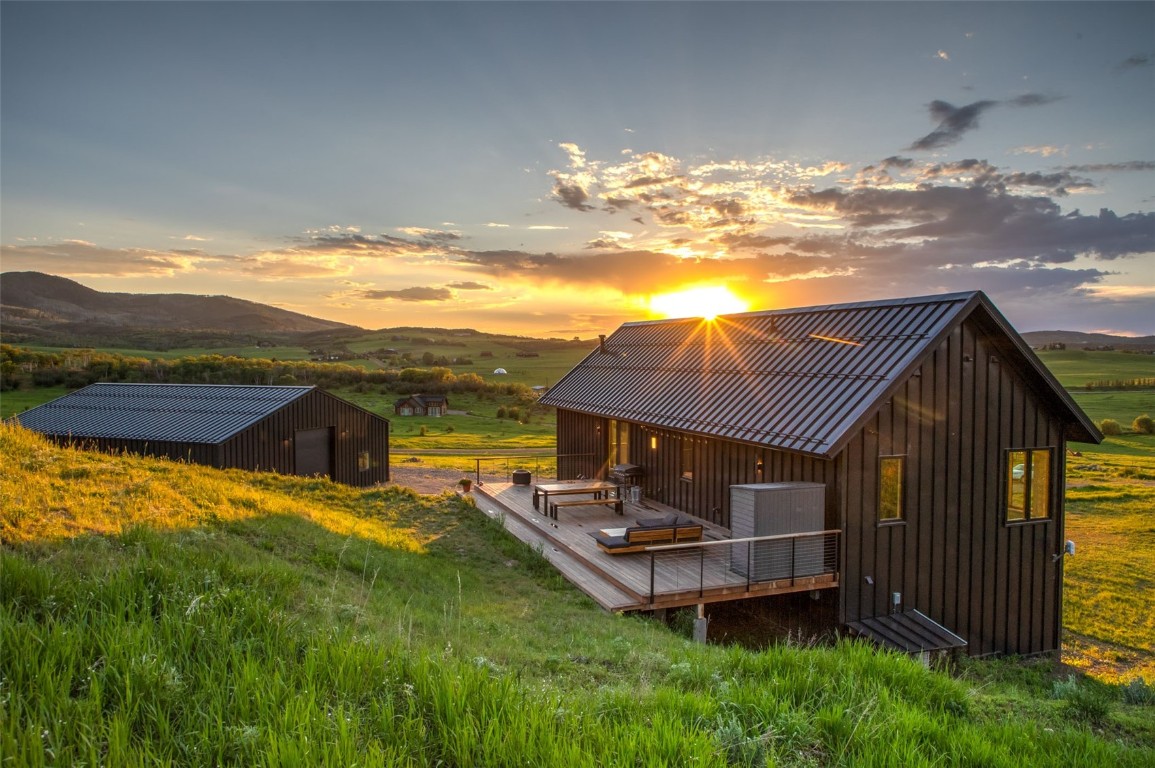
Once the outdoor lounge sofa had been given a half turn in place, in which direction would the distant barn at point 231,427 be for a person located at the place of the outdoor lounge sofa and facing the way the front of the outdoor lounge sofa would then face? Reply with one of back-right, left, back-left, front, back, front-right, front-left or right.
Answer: back

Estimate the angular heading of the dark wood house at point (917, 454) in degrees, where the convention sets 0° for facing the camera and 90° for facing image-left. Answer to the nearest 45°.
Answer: approximately 45°

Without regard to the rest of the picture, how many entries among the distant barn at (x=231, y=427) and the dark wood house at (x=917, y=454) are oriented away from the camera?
0

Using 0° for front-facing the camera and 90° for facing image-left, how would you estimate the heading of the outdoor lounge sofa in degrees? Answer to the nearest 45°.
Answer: approximately 135°

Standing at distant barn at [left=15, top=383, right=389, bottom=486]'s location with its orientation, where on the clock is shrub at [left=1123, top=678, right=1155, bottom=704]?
The shrub is roughly at 1 o'clock from the distant barn.

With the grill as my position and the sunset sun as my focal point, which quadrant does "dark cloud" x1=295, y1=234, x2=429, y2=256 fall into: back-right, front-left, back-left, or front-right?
front-left

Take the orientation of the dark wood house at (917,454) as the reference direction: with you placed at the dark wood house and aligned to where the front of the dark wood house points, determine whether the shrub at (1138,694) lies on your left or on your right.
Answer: on your left

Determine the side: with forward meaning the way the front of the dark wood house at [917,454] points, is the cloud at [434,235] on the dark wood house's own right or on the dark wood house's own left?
on the dark wood house's own right

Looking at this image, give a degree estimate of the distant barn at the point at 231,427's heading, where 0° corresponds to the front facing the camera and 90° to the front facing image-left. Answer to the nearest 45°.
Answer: approximately 315°

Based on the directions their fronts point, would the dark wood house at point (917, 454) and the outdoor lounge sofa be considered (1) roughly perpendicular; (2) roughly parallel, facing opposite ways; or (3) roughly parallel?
roughly perpendicular

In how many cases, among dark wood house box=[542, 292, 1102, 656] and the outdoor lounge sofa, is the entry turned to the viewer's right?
0

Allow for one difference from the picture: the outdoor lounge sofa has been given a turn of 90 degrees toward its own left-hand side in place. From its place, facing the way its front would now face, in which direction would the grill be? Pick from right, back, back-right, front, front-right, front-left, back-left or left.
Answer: back-right

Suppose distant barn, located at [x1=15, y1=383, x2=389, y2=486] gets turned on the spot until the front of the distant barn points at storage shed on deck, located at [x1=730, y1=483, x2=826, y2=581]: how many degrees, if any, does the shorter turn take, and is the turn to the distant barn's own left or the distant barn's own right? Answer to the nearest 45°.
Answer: approximately 45° to the distant barn's own right
